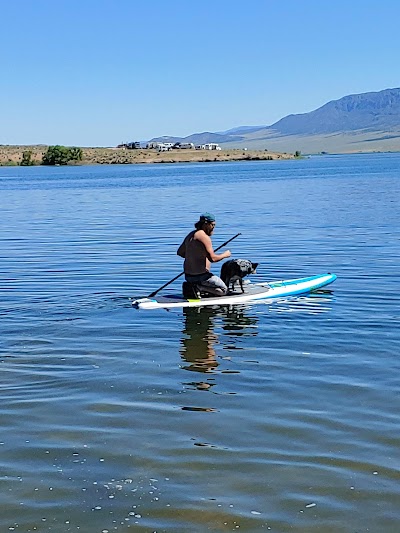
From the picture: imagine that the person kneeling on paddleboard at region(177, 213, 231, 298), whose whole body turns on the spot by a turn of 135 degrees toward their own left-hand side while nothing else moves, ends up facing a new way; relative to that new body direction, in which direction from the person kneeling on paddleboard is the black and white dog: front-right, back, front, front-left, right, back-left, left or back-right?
back-right

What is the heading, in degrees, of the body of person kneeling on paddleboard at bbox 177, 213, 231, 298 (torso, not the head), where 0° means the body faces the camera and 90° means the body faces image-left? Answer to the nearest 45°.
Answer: approximately 225°

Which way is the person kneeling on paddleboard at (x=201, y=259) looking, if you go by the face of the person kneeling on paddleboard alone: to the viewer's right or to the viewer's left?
to the viewer's right

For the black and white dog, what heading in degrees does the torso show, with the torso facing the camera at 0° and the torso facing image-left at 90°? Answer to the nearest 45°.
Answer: approximately 270°
